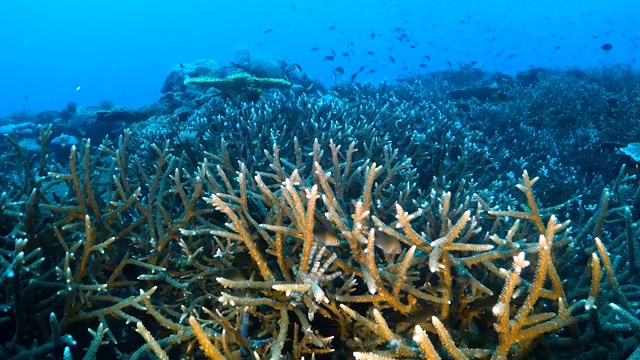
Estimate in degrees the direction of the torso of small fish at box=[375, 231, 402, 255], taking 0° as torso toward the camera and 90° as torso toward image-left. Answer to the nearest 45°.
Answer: approximately 270°

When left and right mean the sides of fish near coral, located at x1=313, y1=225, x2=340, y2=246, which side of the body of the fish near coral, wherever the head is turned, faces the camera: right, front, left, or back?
right
